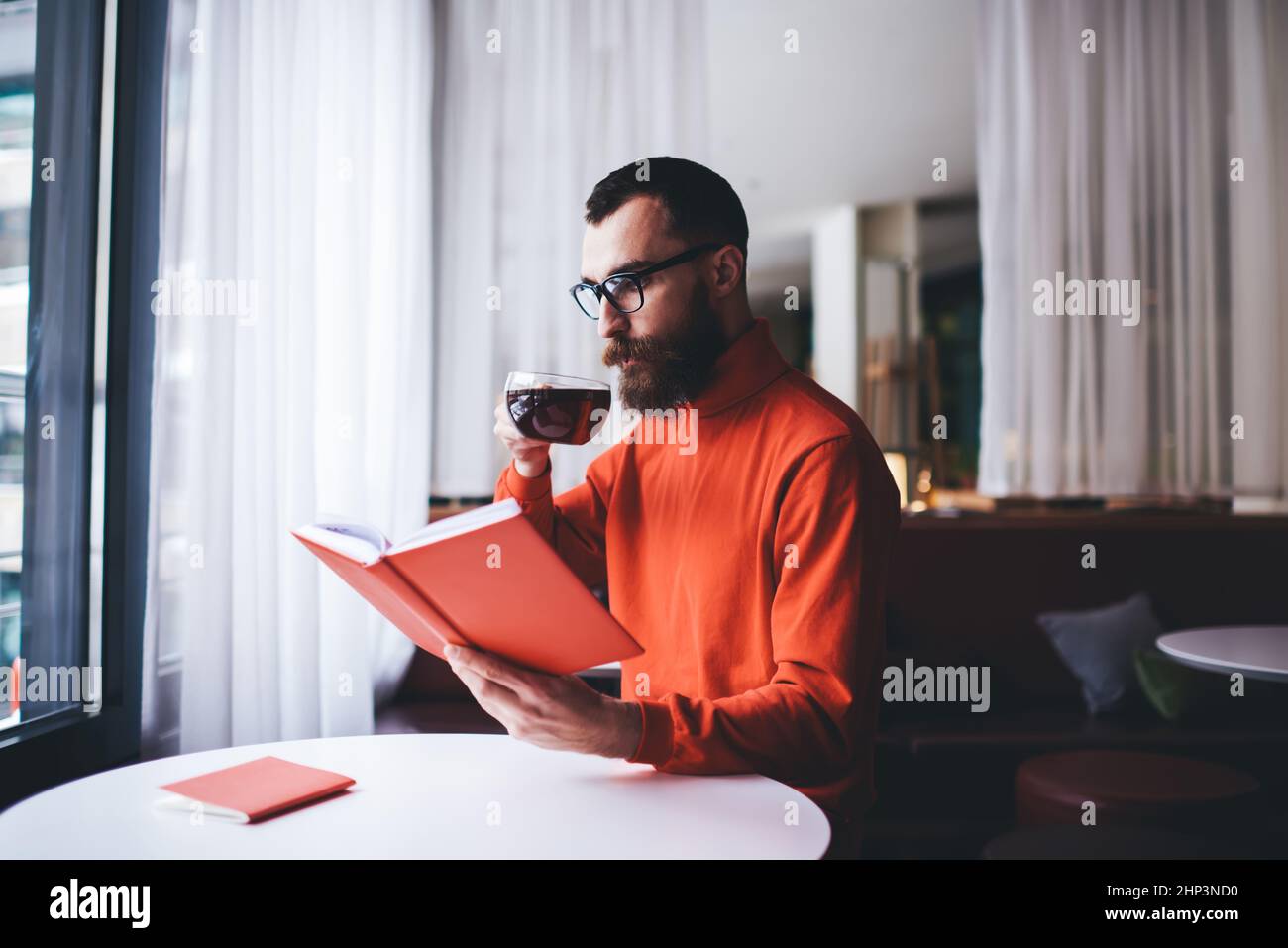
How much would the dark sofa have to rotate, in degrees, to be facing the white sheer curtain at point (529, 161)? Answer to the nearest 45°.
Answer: approximately 90° to its right

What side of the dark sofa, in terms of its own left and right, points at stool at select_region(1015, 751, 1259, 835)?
front

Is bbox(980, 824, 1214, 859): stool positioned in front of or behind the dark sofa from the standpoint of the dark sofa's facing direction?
in front

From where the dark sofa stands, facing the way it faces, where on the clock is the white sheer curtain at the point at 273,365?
The white sheer curtain is roughly at 2 o'clock from the dark sofa.

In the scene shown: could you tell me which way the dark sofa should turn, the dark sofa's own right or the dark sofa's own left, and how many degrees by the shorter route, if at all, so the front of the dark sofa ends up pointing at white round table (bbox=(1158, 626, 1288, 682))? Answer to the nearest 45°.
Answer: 0° — it already faces it

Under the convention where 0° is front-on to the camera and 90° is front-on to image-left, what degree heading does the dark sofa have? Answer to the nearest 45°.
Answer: approximately 0°
